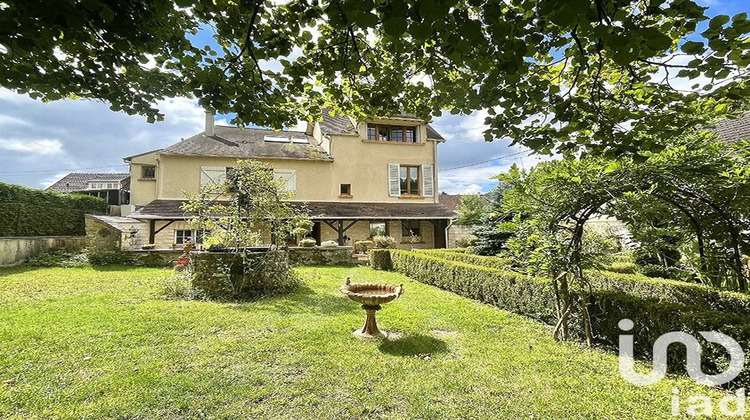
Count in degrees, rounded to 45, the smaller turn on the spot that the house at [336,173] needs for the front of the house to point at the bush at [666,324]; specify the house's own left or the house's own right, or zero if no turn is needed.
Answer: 0° — it already faces it

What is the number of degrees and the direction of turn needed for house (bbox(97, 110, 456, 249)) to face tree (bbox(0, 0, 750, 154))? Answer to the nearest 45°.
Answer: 0° — it already faces it

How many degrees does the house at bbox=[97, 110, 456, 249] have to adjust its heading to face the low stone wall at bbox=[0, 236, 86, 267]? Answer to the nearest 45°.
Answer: approximately 90° to its right

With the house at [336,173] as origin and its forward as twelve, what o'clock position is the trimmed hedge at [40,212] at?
The trimmed hedge is roughly at 3 o'clock from the house.

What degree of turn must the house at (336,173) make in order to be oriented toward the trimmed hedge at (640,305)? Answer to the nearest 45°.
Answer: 0° — it already faces it

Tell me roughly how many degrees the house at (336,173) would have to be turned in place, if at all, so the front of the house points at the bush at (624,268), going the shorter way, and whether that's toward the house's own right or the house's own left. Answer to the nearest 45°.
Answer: approximately 45° to the house's own left

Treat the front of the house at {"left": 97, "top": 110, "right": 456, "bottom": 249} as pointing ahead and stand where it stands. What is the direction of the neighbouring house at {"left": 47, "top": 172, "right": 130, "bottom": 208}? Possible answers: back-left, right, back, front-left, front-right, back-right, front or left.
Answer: back-right

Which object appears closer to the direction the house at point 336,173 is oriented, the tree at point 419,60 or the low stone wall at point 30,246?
the tree

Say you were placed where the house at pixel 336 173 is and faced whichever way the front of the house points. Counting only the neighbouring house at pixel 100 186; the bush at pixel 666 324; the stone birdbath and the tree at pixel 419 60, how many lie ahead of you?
3

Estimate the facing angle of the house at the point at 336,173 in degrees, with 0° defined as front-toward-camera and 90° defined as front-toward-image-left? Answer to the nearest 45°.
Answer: approximately 0°

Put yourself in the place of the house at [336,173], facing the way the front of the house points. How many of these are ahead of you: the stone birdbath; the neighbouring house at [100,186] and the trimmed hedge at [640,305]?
2

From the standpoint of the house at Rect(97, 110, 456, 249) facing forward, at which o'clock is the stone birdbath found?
The stone birdbath is roughly at 12 o'clock from the house.
